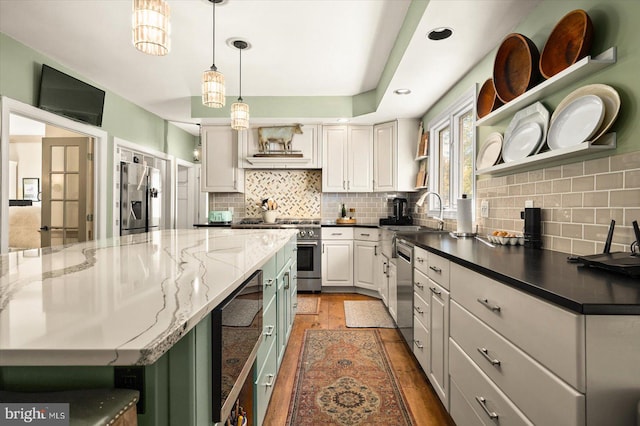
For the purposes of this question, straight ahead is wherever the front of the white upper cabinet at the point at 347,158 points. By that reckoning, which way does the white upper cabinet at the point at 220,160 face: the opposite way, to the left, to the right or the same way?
the same way

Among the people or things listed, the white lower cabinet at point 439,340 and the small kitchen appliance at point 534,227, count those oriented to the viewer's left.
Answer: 2

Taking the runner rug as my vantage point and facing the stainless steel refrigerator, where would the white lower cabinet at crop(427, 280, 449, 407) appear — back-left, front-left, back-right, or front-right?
back-right

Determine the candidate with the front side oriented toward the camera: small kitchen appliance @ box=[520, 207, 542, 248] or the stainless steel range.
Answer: the stainless steel range

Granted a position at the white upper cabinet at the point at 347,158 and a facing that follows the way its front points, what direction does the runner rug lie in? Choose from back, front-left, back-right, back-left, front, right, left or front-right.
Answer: front

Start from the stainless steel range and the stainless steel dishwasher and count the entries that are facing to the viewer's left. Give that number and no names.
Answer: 1

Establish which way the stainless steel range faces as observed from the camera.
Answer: facing the viewer

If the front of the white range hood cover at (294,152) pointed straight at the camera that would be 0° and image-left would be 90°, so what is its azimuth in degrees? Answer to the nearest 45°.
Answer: approximately 0°

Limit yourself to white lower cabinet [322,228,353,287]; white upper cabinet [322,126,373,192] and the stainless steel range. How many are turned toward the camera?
3

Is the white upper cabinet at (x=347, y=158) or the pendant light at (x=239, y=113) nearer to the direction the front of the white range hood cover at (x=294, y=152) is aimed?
the pendant light

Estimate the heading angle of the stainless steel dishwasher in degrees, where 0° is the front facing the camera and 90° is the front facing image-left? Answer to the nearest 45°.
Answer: approximately 90°

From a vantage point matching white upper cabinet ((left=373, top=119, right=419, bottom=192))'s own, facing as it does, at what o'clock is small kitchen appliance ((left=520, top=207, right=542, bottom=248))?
The small kitchen appliance is roughly at 10 o'clock from the white upper cabinet.

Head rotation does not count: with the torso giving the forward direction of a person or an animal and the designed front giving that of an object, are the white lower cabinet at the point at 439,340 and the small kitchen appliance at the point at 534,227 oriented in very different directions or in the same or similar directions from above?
same or similar directions

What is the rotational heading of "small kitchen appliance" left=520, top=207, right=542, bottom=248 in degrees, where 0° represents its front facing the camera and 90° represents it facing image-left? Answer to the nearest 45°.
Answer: approximately 90°

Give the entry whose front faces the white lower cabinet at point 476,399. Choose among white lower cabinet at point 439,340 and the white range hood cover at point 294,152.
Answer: the white range hood cover

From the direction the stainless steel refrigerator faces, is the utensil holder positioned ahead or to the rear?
ahead
